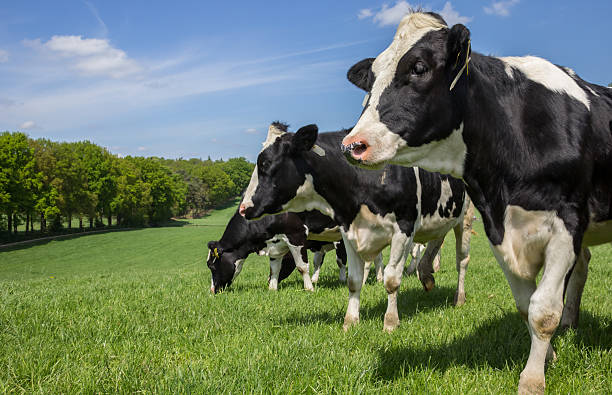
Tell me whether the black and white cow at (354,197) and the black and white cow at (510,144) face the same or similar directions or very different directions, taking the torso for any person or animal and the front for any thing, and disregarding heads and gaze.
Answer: same or similar directions

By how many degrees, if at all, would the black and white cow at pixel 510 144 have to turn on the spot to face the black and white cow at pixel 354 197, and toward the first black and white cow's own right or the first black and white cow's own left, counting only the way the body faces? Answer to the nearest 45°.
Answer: approximately 90° to the first black and white cow's own right

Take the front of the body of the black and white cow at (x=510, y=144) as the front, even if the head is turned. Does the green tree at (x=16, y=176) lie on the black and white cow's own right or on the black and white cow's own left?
on the black and white cow's own right

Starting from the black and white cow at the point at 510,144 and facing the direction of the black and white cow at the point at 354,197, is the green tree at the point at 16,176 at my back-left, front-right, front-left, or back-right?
front-left

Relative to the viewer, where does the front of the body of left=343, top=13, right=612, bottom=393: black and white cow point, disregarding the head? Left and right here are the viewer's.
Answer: facing the viewer and to the left of the viewer

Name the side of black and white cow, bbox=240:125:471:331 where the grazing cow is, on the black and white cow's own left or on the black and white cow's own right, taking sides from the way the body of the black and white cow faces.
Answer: on the black and white cow's own right

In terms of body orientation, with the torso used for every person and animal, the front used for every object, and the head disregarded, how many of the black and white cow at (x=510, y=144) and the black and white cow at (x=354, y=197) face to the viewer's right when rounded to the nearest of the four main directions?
0

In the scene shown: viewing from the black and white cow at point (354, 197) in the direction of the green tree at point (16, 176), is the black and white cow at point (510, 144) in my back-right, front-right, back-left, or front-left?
back-left

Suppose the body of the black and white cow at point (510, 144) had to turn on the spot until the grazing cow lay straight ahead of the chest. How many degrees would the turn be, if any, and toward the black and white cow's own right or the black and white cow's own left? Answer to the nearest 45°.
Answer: approximately 90° to the black and white cow's own right

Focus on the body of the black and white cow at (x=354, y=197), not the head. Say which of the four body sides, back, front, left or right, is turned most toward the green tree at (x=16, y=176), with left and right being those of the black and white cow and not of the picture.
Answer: right
